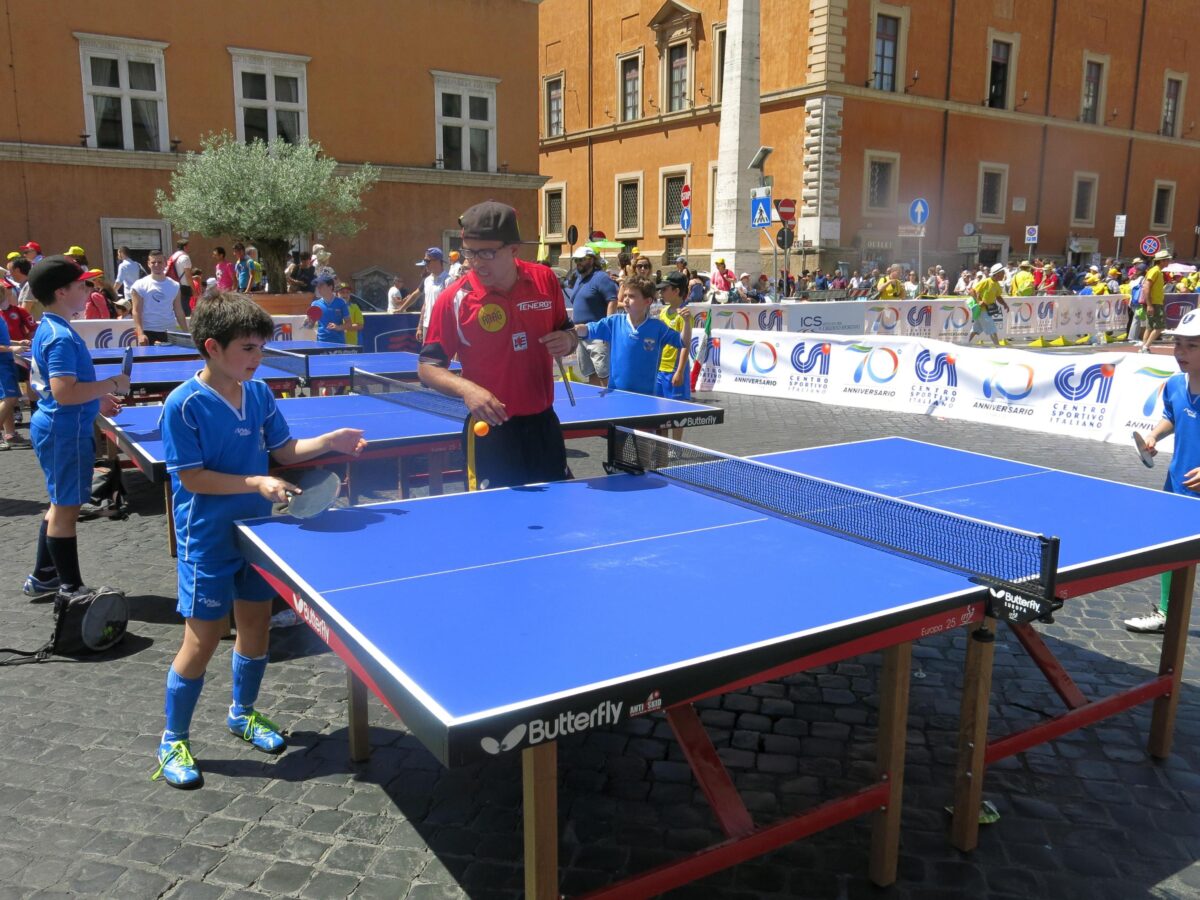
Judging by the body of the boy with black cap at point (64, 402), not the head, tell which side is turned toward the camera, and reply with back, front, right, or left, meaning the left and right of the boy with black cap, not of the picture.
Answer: right

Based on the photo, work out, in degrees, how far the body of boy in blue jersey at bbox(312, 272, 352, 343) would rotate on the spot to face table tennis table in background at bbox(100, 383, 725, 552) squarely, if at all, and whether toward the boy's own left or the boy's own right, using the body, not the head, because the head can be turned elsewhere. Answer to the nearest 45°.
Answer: approximately 45° to the boy's own left

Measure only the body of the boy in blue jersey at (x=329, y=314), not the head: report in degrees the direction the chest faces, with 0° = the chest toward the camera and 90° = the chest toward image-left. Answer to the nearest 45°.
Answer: approximately 45°

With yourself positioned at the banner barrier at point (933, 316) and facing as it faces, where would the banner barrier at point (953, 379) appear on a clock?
the banner barrier at point (953, 379) is roughly at 12 o'clock from the banner barrier at point (933, 316).

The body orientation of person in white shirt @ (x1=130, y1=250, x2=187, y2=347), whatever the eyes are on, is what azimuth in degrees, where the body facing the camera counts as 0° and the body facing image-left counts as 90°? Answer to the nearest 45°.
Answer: approximately 0°

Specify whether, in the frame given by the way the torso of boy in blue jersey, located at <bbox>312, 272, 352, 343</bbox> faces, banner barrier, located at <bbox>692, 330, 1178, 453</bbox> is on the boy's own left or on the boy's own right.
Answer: on the boy's own left

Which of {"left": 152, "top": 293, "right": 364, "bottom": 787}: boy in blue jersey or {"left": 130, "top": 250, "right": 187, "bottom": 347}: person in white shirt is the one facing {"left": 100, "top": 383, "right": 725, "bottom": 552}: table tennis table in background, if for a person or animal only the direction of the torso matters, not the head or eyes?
the person in white shirt

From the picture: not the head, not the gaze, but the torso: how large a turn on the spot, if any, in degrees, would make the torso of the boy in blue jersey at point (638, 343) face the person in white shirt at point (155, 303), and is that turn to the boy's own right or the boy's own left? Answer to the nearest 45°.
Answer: approximately 135° to the boy's own right
